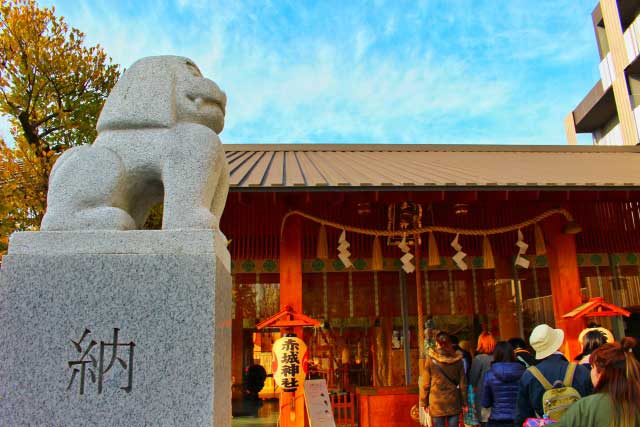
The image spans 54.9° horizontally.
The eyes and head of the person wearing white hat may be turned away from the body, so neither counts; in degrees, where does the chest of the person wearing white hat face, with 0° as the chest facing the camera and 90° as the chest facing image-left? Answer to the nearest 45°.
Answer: approximately 180°

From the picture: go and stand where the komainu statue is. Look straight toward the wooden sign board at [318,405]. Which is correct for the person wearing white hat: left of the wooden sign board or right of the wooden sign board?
right

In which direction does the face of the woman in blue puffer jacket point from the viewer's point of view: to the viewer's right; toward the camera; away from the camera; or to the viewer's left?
away from the camera

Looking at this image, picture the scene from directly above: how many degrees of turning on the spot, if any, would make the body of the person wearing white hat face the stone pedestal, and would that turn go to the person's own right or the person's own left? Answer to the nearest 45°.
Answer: approximately 135° to the person's own left

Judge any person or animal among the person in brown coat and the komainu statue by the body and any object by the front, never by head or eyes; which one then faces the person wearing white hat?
the komainu statue

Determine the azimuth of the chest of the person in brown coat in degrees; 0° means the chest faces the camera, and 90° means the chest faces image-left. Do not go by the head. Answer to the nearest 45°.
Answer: approximately 180°

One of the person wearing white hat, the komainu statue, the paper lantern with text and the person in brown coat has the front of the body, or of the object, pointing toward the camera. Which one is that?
the paper lantern with text

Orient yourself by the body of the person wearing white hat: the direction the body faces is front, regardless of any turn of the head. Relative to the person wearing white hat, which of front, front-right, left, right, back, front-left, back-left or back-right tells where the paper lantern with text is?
front-left

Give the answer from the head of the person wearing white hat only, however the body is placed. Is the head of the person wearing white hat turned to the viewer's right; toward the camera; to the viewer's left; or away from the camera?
away from the camera

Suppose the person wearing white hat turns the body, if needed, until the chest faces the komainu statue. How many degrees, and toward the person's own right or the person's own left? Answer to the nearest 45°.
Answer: approximately 135° to the person's own left

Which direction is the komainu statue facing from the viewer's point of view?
to the viewer's right
